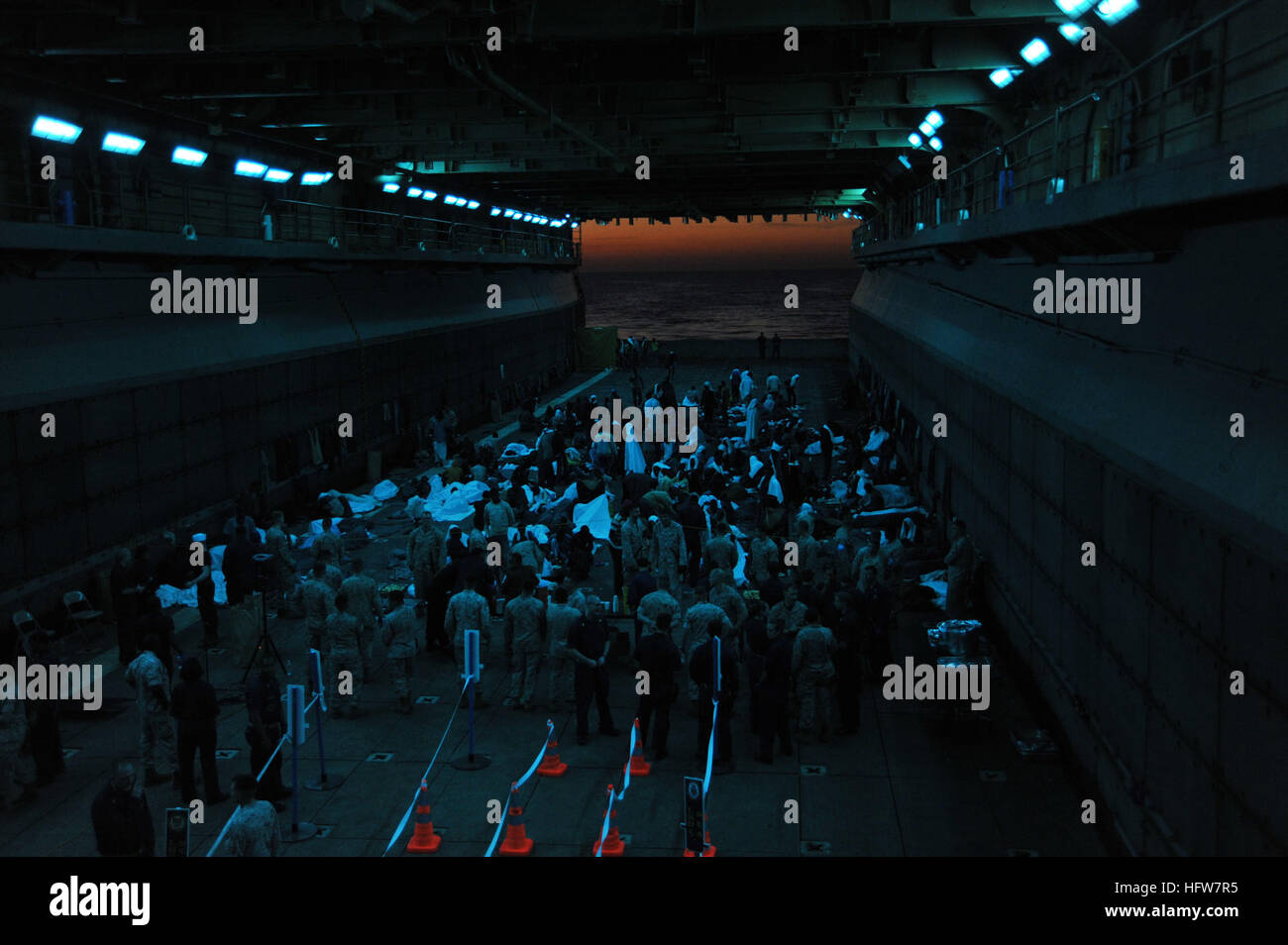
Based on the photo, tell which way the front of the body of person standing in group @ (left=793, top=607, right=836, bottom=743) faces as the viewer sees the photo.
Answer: away from the camera

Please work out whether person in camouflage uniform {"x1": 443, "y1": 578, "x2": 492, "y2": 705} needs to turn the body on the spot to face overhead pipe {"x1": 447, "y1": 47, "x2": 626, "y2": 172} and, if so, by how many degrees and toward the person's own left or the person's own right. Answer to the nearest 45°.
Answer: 0° — they already face it

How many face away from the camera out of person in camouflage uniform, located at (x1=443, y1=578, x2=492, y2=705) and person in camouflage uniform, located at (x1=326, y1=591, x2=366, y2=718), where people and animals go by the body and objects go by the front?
2

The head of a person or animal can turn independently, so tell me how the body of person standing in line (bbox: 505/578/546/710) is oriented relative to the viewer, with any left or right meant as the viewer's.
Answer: facing away from the viewer

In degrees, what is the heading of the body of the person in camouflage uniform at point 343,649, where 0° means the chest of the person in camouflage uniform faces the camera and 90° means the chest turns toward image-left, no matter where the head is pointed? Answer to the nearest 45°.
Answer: approximately 180°

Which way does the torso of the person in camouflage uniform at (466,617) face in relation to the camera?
away from the camera

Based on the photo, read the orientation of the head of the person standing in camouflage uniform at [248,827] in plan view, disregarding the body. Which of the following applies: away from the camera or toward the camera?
away from the camera

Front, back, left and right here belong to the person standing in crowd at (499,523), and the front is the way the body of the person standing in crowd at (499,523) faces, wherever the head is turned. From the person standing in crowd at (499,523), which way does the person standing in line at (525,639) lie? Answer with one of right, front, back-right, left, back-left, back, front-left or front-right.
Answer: front

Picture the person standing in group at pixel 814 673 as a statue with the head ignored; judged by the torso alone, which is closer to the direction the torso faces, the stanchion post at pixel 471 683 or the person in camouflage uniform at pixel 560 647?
the person in camouflage uniform

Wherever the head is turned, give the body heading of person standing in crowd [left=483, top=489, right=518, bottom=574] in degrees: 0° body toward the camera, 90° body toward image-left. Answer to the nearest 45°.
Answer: approximately 180°
